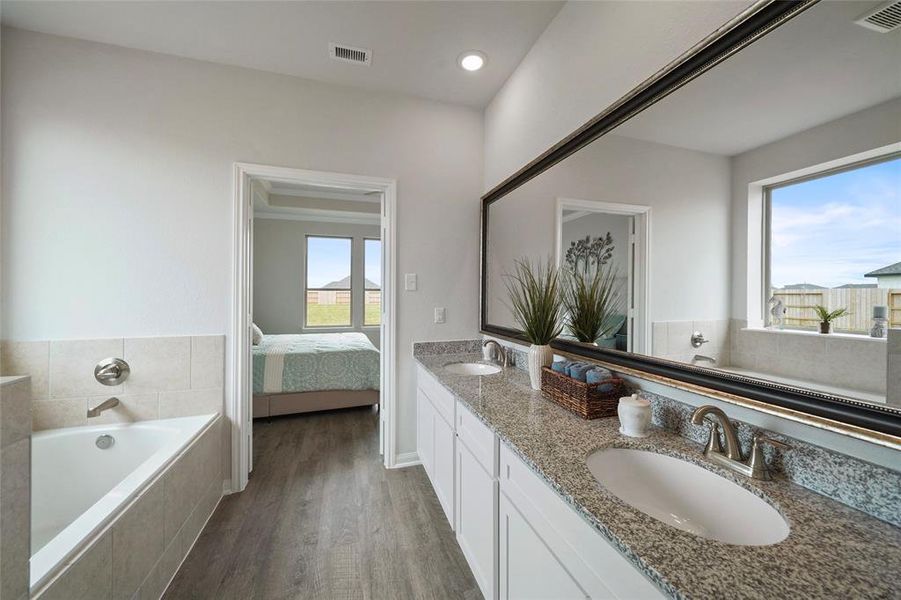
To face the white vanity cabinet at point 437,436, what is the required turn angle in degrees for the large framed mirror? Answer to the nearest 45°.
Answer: approximately 45° to its right

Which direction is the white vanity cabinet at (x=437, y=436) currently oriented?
to the viewer's left

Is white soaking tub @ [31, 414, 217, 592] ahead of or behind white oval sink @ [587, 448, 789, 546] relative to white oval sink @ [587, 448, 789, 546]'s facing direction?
ahead

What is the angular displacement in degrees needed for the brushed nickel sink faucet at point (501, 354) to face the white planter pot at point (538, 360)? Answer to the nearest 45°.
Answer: approximately 90° to its left

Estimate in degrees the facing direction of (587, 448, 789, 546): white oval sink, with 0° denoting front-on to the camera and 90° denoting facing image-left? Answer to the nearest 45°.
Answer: approximately 45°

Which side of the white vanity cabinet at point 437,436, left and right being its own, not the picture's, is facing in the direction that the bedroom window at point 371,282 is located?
right

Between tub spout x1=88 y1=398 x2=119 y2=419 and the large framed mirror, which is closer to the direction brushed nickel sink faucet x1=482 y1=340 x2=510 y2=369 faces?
the tub spout

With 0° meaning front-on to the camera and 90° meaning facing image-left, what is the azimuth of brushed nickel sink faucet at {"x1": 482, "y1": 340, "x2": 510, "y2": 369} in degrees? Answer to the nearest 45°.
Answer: approximately 90°

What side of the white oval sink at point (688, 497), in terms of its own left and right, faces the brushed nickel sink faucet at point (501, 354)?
right

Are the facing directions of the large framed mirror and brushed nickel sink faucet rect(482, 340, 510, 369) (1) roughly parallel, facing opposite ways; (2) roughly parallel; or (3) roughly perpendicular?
roughly parallel
